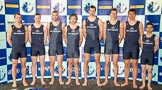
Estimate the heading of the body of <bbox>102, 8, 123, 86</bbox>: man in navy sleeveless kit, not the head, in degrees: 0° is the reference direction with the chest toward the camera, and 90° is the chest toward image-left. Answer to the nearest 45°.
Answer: approximately 0°

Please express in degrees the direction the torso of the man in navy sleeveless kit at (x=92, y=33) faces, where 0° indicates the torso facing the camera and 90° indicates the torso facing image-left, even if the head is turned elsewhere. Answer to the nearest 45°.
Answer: approximately 0°

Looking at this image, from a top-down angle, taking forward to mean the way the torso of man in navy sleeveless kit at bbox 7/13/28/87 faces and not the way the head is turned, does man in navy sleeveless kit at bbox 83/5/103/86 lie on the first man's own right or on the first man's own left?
on the first man's own left

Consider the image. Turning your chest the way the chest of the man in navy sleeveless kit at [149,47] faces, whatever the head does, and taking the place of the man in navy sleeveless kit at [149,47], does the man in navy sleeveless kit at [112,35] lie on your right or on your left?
on your right

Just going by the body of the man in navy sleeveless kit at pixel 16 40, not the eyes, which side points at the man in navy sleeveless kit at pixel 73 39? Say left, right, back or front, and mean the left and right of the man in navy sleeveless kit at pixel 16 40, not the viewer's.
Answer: left

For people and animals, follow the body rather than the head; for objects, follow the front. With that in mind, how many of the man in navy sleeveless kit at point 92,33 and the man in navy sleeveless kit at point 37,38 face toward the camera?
2

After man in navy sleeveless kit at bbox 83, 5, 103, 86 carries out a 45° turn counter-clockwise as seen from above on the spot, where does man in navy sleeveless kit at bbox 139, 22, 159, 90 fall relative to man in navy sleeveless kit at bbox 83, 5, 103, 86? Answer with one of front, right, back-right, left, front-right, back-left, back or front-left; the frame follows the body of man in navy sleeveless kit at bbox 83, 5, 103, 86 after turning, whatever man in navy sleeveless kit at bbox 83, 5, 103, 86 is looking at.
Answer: front-left
